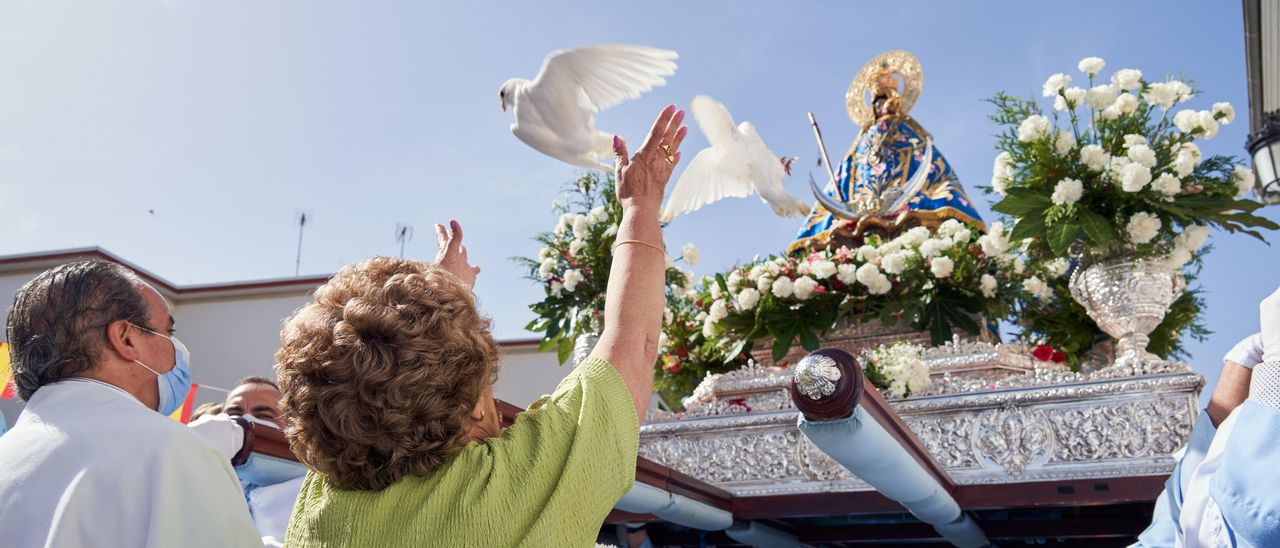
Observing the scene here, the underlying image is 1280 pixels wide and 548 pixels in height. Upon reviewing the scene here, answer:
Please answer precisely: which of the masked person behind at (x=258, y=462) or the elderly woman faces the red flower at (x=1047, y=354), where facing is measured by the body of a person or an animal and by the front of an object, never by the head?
the elderly woman

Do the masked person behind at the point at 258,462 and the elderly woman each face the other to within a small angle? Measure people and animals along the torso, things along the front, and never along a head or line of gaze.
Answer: no

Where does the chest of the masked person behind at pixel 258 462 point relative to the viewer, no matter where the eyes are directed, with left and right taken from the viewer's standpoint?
facing the viewer and to the left of the viewer

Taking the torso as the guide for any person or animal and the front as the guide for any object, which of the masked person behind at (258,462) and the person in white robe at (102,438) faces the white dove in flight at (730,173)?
the person in white robe

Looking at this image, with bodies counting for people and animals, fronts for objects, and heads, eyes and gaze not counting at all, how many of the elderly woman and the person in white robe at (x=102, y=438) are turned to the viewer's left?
0

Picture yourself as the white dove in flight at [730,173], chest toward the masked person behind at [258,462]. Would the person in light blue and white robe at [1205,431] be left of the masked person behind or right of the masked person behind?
left

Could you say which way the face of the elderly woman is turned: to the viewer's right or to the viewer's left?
to the viewer's right

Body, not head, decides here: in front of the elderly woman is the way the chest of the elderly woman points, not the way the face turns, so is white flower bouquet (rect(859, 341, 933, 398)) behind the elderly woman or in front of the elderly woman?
in front

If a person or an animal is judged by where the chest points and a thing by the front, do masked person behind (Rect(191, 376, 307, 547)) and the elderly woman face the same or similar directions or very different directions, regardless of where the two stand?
very different directions

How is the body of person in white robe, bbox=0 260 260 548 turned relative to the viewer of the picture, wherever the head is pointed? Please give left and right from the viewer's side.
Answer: facing away from the viewer and to the right of the viewer

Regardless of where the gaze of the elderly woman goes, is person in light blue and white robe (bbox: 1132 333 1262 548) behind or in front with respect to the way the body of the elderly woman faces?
in front

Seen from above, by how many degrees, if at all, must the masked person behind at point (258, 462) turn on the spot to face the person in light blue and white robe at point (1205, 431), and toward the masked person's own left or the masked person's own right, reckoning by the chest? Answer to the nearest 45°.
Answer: approximately 90° to the masked person's own left

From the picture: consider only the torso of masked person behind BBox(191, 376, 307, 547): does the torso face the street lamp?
no

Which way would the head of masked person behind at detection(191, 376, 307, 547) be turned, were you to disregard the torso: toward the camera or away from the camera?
toward the camera

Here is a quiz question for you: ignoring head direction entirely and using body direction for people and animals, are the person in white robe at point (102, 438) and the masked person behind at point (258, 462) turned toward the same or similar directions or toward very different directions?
very different directions

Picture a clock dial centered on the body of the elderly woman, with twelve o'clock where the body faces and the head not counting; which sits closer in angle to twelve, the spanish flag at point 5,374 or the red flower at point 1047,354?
the red flower

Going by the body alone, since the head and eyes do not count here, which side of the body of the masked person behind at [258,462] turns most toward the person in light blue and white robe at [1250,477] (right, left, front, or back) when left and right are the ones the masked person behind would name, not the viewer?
left

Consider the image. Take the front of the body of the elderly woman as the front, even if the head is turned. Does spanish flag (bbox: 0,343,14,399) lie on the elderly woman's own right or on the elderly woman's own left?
on the elderly woman's own left

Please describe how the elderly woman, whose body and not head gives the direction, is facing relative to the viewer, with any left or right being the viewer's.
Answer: facing away from the viewer and to the right of the viewer

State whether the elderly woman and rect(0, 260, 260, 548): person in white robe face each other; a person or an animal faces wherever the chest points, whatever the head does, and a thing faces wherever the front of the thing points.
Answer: no
